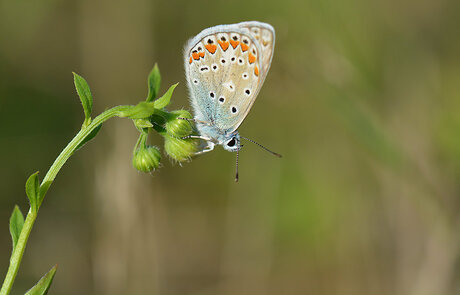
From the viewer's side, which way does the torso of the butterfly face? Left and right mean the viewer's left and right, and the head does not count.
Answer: facing to the right of the viewer
